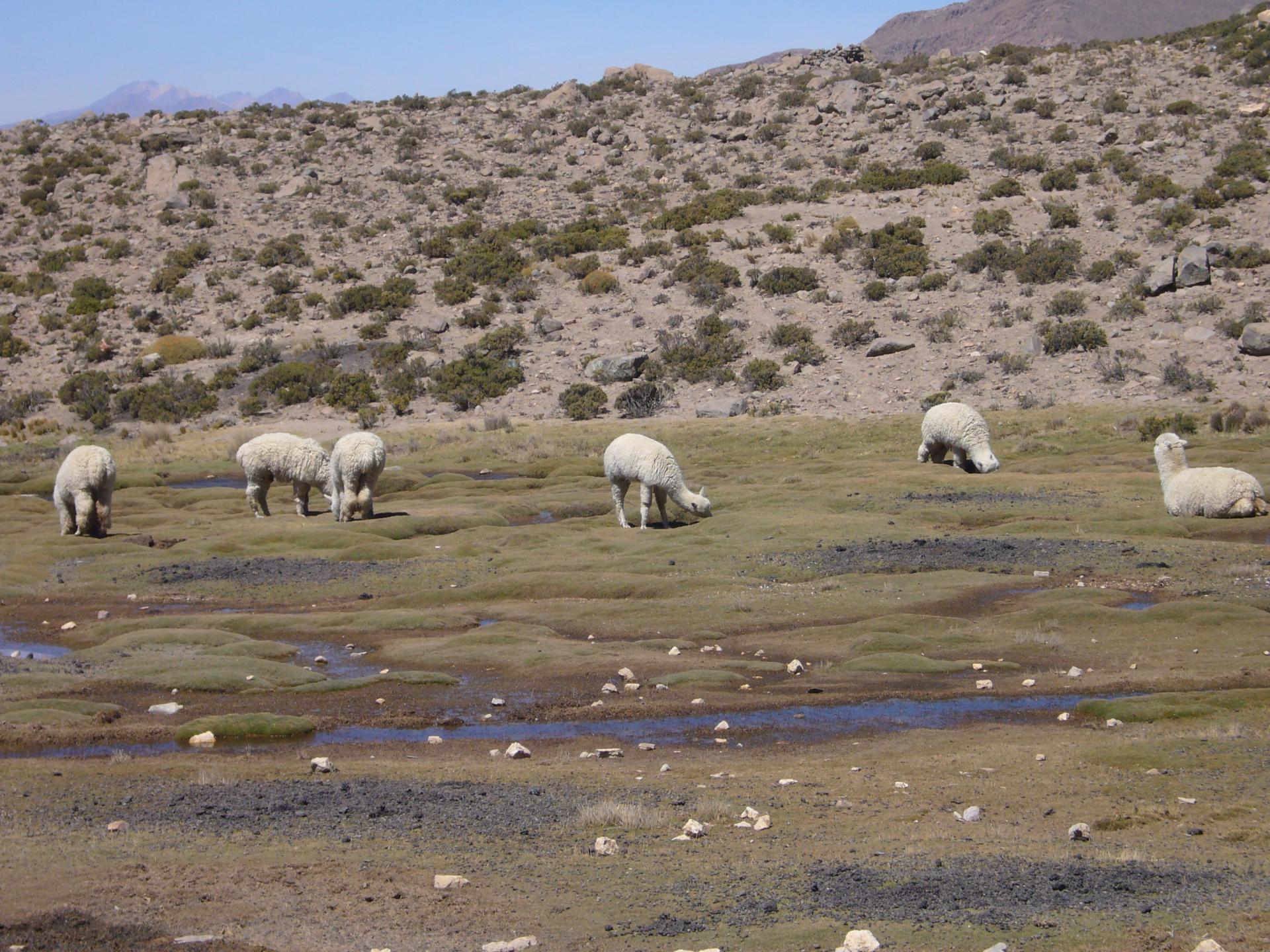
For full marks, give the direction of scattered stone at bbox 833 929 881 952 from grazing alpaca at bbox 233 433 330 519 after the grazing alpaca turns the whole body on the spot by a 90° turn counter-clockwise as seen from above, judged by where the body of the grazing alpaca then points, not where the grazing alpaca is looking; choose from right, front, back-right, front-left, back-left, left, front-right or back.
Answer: back

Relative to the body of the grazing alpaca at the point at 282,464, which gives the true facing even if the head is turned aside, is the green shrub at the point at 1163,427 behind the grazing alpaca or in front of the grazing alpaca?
in front

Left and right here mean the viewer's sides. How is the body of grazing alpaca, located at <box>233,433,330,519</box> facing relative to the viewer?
facing to the right of the viewer

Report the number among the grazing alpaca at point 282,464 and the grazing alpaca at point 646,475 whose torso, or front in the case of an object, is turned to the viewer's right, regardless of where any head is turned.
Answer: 2

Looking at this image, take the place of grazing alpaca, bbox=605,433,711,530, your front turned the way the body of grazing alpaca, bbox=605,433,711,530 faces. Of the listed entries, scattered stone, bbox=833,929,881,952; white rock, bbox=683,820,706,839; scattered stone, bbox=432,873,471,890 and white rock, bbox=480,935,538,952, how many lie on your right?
4

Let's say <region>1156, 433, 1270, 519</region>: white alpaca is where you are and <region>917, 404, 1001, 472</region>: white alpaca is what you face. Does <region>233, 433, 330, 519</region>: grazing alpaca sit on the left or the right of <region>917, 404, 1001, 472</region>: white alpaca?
left

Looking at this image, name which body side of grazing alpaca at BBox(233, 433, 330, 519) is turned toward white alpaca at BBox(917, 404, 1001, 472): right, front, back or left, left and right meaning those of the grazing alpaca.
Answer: front

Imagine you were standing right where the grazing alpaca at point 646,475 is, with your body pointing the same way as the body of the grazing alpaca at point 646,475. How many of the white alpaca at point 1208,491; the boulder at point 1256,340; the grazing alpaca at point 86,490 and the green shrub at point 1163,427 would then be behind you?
1

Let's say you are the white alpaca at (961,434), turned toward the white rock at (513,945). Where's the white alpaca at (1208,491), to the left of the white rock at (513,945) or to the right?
left

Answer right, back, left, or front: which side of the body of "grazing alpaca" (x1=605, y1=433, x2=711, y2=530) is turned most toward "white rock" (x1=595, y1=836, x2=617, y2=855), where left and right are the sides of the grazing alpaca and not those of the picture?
right

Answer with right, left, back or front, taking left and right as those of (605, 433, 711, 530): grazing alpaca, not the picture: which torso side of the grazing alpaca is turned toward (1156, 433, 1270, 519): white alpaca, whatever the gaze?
front

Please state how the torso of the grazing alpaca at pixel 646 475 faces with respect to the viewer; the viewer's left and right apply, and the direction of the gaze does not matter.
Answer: facing to the right of the viewer

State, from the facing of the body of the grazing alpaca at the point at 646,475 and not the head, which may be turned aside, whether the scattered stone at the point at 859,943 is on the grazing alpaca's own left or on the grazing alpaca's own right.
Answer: on the grazing alpaca's own right

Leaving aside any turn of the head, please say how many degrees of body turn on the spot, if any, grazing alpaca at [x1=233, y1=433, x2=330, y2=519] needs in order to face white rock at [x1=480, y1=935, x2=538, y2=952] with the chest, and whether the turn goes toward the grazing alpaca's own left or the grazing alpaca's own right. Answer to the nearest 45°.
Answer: approximately 90° to the grazing alpaca's own right

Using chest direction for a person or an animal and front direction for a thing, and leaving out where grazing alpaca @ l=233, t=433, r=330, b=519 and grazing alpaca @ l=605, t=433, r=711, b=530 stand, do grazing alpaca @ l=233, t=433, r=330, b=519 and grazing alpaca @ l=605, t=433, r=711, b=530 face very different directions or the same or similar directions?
same or similar directions

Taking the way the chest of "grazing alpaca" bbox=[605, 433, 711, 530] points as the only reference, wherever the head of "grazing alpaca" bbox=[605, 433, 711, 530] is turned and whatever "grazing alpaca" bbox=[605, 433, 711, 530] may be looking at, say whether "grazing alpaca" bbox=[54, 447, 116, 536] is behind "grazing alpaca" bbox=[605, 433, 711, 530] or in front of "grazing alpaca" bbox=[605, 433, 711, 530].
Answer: behind

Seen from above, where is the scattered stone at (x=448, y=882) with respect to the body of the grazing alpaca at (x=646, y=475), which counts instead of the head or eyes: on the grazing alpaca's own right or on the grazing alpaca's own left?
on the grazing alpaca's own right
